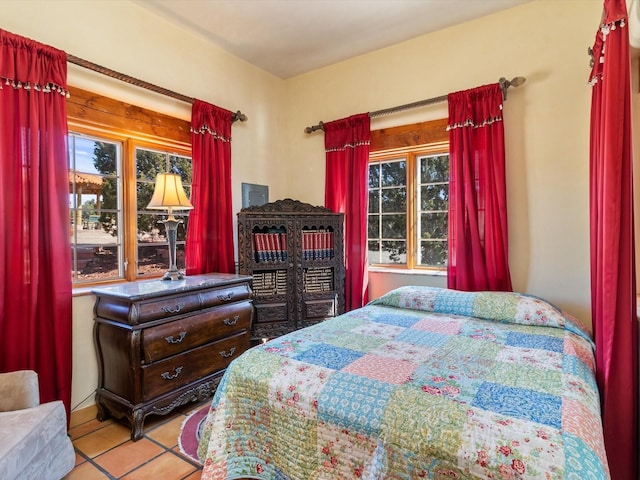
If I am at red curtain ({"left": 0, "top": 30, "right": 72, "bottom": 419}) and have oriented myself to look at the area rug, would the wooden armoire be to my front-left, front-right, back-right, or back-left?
front-left

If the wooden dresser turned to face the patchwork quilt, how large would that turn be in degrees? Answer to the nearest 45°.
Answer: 0° — it already faces it

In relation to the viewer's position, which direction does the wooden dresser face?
facing the viewer and to the right of the viewer

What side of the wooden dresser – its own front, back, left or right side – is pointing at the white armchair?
right
